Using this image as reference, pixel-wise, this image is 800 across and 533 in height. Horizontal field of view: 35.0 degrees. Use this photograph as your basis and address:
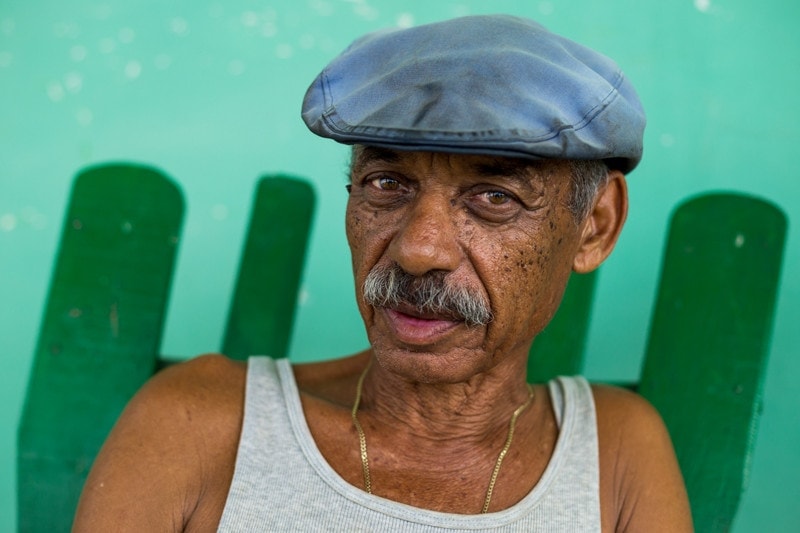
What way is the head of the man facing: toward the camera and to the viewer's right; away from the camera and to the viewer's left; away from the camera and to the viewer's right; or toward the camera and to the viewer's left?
toward the camera and to the viewer's left

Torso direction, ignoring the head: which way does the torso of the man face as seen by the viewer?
toward the camera
